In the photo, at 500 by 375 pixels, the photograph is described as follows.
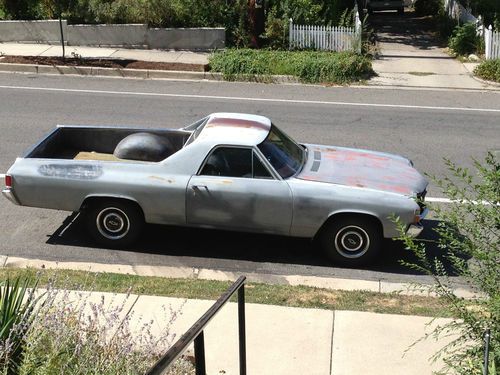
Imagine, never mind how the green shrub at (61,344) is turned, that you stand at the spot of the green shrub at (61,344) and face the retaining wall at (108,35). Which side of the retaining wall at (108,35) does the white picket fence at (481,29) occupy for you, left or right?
right

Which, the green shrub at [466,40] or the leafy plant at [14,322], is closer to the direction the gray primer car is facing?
the green shrub

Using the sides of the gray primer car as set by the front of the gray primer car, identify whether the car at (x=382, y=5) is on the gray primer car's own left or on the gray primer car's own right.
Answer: on the gray primer car's own left

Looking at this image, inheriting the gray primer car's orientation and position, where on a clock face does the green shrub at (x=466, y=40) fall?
The green shrub is roughly at 10 o'clock from the gray primer car.

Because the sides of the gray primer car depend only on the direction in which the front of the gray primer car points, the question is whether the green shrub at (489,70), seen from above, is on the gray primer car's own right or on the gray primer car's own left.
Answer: on the gray primer car's own left

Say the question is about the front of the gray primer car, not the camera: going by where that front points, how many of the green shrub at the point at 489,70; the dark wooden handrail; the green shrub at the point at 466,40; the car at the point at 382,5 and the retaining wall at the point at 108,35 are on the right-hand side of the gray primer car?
1

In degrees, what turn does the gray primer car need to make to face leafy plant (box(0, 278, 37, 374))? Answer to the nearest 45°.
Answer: approximately 135° to its right

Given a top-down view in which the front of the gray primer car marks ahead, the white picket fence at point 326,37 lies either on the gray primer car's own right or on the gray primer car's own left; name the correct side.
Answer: on the gray primer car's own left

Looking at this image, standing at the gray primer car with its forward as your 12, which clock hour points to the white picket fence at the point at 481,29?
The white picket fence is roughly at 10 o'clock from the gray primer car.

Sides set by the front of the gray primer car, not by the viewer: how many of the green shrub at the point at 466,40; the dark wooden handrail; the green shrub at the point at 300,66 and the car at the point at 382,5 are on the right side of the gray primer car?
1

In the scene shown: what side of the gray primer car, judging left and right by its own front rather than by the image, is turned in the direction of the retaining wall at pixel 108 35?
left

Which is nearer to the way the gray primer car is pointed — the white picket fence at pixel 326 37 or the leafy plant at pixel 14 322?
the white picket fence

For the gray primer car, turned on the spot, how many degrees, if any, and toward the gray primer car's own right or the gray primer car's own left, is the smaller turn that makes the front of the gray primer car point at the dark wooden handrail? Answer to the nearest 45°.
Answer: approximately 90° to the gray primer car's own right

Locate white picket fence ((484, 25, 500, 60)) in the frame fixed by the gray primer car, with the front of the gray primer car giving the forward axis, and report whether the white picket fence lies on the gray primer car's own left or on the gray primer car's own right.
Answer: on the gray primer car's own left

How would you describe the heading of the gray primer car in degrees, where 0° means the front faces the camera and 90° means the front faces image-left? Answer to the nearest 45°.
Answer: approximately 270°

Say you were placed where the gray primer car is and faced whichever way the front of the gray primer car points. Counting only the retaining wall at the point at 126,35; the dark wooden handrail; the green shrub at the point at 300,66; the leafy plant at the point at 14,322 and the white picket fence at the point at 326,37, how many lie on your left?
3

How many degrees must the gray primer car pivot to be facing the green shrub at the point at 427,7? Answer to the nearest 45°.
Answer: approximately 90° to its left

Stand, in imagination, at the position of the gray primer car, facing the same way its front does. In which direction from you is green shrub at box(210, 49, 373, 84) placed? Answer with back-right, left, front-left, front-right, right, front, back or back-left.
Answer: left
